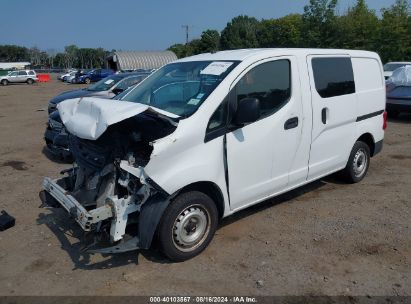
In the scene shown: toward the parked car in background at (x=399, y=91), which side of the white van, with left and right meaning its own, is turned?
back

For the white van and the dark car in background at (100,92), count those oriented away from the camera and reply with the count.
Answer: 0

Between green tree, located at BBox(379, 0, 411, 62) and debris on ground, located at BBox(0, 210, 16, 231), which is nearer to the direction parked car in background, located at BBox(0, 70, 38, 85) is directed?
the debris on ground

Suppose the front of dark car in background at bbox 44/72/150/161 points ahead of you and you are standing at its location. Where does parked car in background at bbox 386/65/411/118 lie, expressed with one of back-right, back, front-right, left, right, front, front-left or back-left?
back-left

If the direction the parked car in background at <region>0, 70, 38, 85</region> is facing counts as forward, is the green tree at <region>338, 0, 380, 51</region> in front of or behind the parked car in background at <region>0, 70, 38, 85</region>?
behind

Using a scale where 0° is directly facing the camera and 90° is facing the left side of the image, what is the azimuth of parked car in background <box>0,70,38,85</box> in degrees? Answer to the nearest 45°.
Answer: approximately 90°

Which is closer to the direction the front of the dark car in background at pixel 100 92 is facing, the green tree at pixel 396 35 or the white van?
the white van

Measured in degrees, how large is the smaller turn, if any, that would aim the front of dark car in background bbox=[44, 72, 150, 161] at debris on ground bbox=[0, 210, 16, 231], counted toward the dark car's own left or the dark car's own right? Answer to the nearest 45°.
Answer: approximately 45° to the dark car's own left
